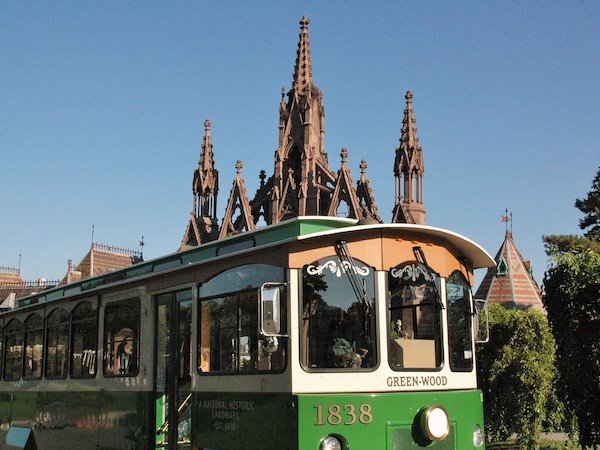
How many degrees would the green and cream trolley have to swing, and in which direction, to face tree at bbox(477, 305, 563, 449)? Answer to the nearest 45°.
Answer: approximately 90° to its left

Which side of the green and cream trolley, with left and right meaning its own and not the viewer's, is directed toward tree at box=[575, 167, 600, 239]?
left

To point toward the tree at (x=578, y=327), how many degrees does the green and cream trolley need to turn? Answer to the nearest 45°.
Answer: approximately 90° to its left

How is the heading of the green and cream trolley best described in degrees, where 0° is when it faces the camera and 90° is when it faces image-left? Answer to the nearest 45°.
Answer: approximately 315°
